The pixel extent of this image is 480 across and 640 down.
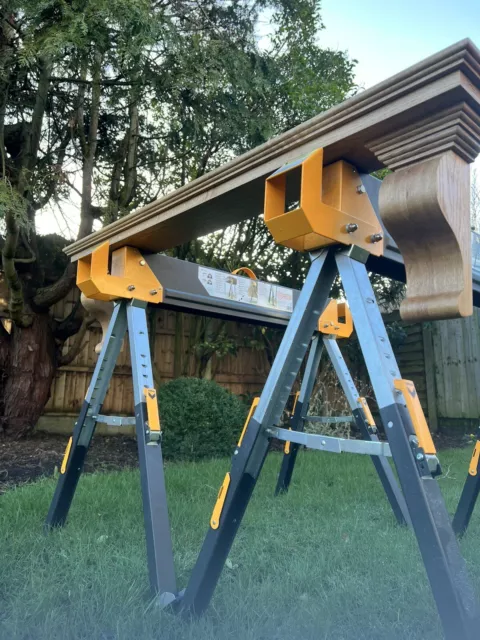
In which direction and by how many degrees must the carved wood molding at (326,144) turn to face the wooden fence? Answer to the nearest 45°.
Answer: approximately 135° to its right

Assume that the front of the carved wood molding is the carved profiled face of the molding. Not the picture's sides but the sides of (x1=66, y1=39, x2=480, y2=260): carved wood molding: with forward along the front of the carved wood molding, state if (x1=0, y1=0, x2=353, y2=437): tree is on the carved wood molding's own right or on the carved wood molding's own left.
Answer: on the carved wood molding's own right

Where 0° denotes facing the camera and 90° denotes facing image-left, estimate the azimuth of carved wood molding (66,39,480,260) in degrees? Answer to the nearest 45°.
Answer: approximately 45°

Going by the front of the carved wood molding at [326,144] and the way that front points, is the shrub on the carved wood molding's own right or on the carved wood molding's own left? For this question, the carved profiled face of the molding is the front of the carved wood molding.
on the carved wood molding's own right
